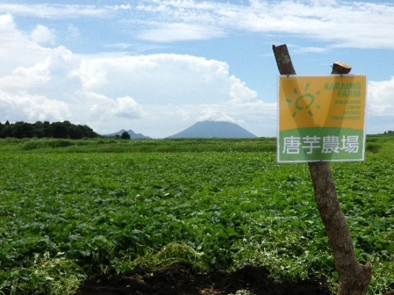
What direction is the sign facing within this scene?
toward the camera
